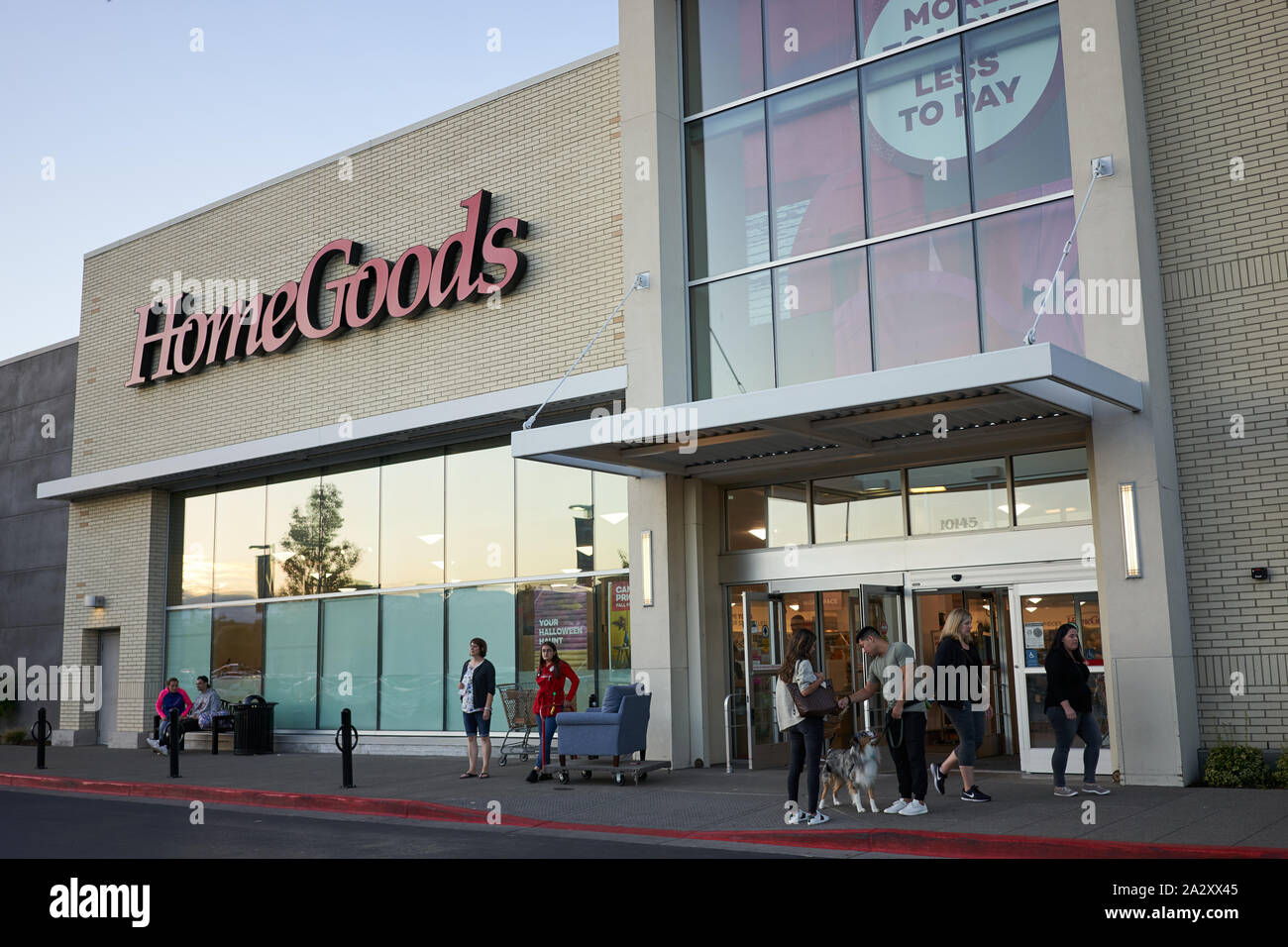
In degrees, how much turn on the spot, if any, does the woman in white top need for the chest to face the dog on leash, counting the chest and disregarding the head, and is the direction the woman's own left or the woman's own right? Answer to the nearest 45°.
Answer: approximately 45° to the woman's own left

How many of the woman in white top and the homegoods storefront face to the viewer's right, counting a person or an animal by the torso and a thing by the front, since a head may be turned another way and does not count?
1

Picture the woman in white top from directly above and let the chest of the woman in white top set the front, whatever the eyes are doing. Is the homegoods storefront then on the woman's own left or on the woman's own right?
on the woman's own left

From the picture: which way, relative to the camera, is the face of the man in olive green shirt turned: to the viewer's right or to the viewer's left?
to the viewer's left

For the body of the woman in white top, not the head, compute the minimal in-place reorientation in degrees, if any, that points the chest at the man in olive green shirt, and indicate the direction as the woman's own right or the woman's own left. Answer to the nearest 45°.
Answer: approximately 45° to the woman's own left

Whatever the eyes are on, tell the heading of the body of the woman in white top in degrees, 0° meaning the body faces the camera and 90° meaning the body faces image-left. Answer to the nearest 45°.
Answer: approximately 270°

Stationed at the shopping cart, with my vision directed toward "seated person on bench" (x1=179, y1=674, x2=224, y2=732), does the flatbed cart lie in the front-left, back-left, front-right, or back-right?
back-left

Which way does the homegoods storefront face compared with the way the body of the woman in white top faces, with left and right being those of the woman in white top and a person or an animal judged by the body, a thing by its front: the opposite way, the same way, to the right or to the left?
to the right

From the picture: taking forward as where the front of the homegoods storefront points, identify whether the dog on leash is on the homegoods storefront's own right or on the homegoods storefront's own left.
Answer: on the homegoods storefront's own left

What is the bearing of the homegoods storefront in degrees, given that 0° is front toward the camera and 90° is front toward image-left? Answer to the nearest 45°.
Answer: approximately 45°
